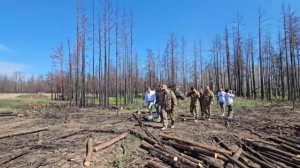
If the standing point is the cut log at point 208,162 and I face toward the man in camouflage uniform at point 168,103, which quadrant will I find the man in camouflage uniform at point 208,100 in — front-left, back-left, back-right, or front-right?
front-right

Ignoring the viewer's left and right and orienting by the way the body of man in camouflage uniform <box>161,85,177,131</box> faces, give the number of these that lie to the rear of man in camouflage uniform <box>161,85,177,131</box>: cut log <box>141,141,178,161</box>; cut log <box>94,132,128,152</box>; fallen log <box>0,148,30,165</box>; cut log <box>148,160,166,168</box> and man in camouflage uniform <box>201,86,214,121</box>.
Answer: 1

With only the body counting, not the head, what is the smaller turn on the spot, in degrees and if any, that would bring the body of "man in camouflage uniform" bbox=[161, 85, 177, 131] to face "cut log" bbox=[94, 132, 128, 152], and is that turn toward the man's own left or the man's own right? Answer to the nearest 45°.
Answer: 0° — they already face it

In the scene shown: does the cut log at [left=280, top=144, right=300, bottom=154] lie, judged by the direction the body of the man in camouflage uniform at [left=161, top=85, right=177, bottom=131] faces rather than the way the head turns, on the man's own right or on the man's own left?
on the man's own left

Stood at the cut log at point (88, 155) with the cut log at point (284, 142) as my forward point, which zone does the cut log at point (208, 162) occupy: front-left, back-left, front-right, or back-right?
front-right

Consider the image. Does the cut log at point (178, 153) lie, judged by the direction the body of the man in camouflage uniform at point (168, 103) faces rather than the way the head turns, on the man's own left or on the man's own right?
on the man's own left

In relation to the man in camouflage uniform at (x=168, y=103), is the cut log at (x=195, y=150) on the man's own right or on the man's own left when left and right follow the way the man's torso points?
on the man's own left

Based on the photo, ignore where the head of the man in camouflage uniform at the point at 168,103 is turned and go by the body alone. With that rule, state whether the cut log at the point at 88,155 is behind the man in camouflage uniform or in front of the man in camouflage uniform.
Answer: in front

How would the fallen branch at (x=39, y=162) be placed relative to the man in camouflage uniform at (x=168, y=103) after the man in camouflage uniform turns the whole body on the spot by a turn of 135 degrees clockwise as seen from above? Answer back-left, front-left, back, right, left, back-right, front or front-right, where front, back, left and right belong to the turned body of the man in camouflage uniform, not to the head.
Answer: back-left

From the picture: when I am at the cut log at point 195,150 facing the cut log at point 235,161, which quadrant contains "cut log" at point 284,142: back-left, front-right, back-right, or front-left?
front-left

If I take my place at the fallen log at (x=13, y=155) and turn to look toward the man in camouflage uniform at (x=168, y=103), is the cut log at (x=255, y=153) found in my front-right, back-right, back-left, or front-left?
front-right

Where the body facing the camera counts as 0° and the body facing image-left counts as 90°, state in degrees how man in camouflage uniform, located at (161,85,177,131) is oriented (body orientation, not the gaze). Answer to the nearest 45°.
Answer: approximately 45°

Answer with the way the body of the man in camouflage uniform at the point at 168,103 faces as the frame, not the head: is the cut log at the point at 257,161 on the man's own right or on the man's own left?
on the man's own left

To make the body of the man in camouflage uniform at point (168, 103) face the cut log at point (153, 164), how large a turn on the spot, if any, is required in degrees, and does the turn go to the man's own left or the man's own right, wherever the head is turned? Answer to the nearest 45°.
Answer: approximately 45° to the man's own left

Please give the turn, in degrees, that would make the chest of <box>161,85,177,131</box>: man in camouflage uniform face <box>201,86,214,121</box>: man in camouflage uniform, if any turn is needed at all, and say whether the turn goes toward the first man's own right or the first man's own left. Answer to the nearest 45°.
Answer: approximately 180°
